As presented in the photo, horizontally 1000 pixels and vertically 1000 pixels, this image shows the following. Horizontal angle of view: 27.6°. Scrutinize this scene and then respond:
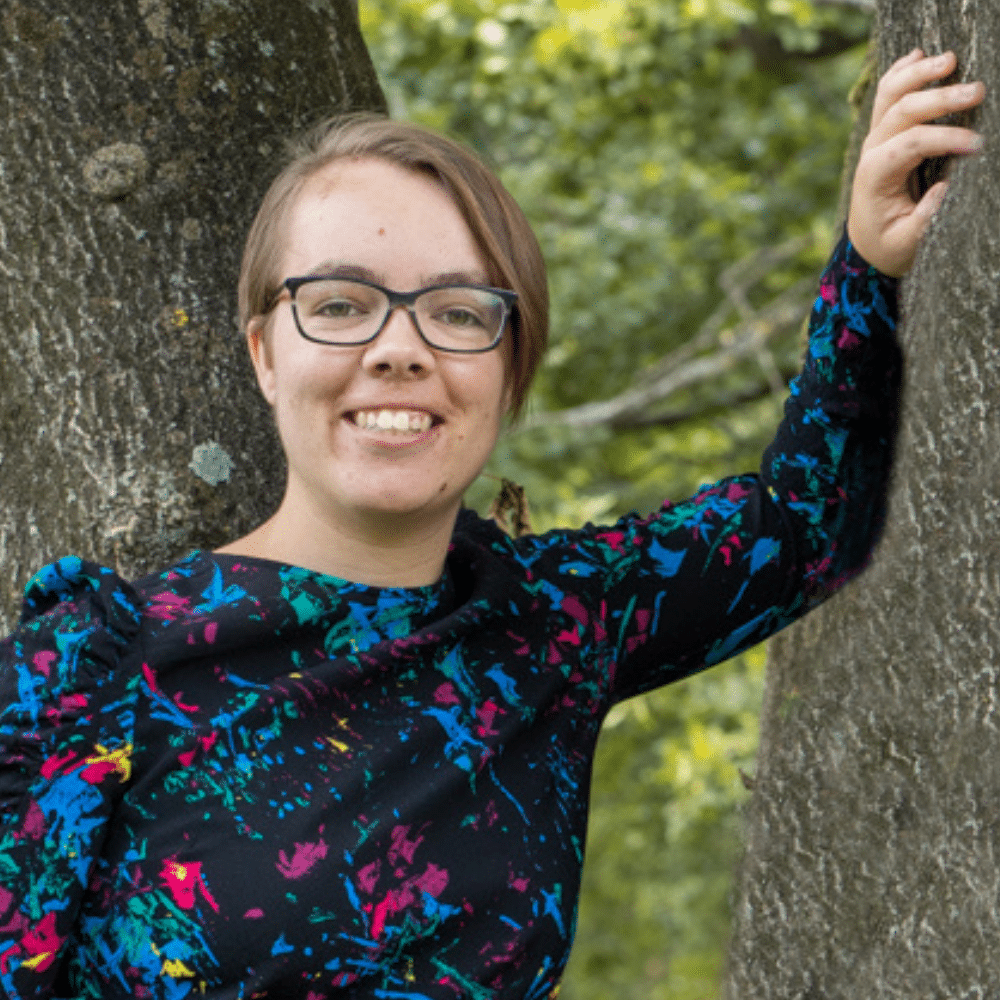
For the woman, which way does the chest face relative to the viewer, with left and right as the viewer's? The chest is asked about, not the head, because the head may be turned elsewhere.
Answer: facing the viewer

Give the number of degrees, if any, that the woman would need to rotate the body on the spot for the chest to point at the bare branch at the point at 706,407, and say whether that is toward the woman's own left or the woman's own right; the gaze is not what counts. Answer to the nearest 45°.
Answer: approximately 180°

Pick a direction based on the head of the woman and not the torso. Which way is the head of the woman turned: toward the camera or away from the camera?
toward the camera

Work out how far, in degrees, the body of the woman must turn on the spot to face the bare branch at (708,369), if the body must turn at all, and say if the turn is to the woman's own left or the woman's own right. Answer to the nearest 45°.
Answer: approximately 180°
